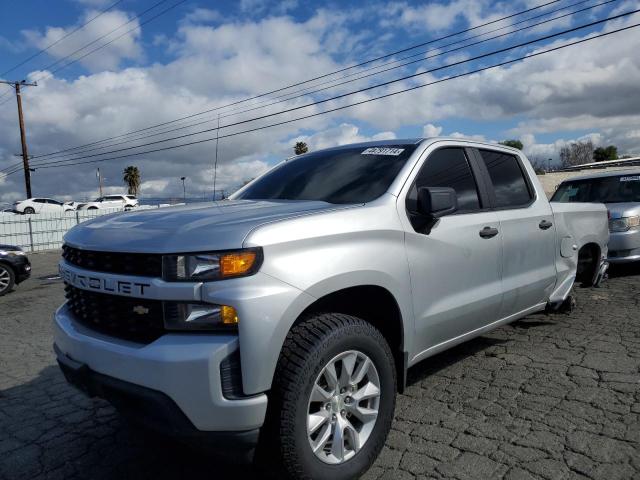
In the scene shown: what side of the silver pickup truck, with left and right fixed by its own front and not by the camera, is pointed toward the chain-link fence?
right

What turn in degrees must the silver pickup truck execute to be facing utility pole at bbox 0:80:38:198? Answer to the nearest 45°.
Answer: approximately 90° to its right

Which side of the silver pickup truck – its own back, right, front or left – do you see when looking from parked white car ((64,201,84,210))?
right

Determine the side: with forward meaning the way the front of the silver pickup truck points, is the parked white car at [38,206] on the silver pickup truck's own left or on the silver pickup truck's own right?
on the silver pickup truck's own right

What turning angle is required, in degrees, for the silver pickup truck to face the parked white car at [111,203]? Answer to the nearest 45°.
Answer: approximately 90° to its right

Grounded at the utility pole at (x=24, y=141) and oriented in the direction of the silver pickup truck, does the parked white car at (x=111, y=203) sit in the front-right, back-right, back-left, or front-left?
back-left

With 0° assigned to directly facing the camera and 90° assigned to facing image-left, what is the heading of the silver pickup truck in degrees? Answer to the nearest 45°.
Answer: approximately 45°
